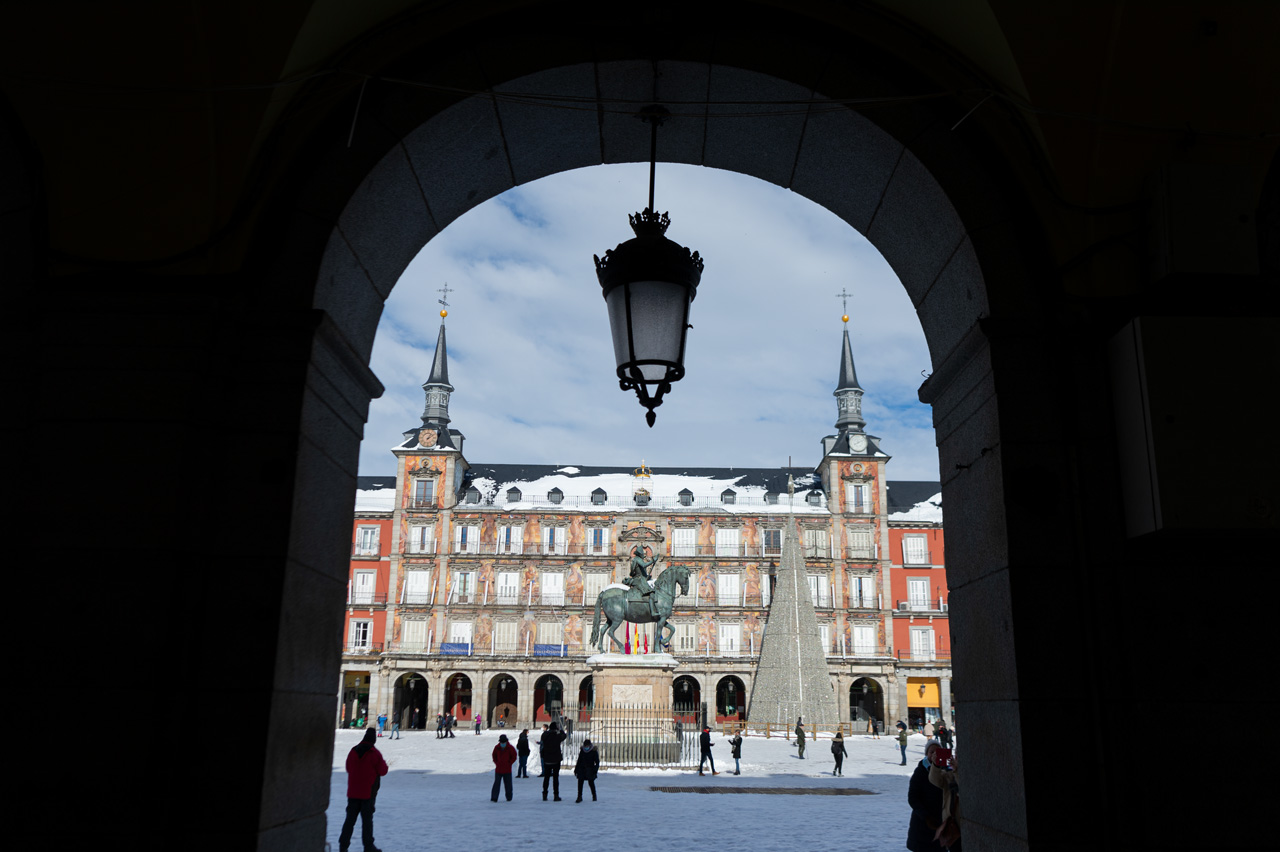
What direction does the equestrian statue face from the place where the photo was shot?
facing to the right of the viewer

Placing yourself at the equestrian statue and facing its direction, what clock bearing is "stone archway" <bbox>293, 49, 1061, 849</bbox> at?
The stone archway is roughly at 3 o'clock from the equestrian statue.

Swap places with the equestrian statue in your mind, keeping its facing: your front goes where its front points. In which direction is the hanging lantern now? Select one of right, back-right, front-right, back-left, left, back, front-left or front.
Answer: right

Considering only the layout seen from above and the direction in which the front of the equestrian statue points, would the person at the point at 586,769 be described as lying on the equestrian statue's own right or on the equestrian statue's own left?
on the equestrian statue's own right
